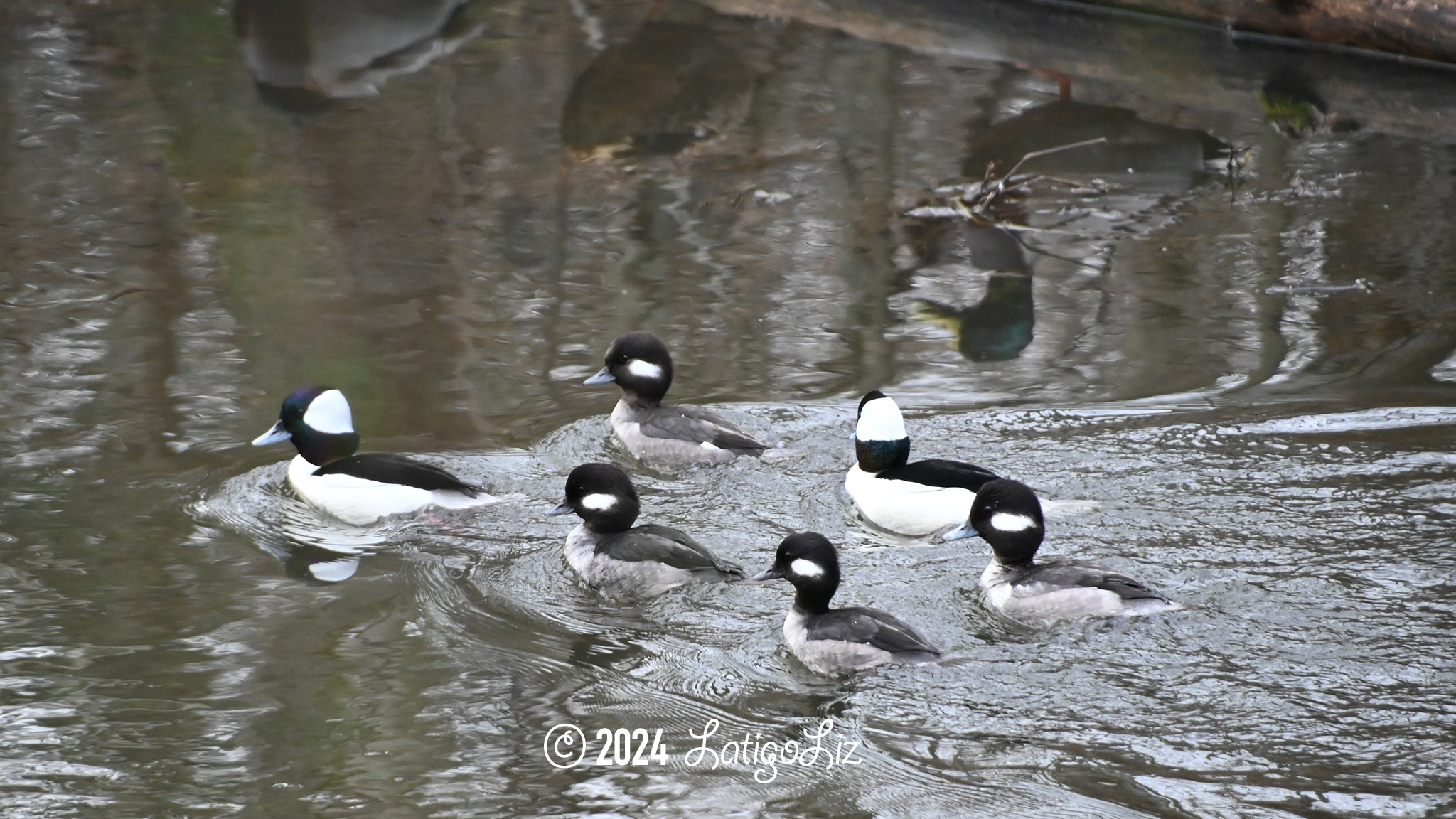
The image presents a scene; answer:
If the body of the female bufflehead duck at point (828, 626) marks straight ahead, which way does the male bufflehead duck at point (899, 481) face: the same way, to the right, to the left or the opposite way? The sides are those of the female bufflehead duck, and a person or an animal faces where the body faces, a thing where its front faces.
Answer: the same way

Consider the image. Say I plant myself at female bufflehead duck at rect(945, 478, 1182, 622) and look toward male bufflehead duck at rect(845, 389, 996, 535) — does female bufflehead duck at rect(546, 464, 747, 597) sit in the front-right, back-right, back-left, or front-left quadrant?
front-left

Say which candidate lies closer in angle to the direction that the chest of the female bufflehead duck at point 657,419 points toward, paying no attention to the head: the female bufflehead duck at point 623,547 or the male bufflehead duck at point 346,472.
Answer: the male bufflehead duck

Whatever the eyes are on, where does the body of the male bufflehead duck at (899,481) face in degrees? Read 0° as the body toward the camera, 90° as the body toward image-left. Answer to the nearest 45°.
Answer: approximately 90°

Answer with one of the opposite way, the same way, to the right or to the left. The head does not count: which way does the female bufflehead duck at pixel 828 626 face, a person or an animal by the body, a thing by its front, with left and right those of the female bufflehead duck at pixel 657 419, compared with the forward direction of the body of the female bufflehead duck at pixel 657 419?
the same way

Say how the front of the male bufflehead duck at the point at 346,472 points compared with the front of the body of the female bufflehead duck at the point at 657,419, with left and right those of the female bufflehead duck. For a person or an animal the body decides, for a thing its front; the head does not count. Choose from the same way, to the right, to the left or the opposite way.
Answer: the same way

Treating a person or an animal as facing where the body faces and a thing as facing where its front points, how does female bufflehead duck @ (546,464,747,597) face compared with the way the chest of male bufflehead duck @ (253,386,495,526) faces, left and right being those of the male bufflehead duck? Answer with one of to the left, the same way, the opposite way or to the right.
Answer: the same way

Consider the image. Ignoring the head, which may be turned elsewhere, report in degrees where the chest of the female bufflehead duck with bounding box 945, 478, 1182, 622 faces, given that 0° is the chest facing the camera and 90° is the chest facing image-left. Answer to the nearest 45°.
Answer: approximately 90°

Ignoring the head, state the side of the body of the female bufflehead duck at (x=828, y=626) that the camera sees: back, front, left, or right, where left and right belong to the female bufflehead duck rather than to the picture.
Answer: left

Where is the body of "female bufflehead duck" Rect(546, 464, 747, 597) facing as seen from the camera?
to the viewer's left

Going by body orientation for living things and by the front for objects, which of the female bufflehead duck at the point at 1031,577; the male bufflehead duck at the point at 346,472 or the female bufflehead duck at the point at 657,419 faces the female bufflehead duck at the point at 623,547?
the female bufflehead duck at the point at 1031,577

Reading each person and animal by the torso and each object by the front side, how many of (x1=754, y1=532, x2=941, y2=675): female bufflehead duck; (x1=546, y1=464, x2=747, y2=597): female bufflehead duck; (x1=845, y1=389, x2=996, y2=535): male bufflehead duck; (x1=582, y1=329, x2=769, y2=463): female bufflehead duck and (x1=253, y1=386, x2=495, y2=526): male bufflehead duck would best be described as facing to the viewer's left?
5

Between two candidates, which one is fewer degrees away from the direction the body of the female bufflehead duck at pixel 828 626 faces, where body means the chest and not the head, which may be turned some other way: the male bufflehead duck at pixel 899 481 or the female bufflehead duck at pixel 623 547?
the female bufflehead duck

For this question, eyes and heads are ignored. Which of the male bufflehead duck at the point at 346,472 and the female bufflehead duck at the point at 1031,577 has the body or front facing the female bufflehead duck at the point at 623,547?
the female bufflehead duck at the point at 1031,577

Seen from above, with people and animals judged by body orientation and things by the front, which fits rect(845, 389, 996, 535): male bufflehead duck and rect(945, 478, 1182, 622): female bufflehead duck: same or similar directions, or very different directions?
same or similar directions

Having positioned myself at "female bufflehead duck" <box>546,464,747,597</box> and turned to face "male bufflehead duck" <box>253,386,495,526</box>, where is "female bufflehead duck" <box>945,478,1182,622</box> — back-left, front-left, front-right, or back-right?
back-right

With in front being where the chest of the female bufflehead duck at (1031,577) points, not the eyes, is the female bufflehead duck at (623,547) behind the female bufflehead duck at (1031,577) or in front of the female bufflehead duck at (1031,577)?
in front

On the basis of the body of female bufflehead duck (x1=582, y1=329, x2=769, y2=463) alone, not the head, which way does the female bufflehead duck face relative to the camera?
to the viewer's left

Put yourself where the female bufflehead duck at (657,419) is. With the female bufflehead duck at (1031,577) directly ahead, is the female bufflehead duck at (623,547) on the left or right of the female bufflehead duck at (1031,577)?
right

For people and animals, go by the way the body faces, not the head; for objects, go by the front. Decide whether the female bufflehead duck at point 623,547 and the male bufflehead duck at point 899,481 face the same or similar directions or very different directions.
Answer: same or similar directions

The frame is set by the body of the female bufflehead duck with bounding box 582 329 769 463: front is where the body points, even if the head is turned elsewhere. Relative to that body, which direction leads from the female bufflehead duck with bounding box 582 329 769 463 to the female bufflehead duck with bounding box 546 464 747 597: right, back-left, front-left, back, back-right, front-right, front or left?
left

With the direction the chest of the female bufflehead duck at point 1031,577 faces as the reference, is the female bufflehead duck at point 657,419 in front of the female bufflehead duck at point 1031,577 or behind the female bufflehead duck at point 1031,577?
in front
